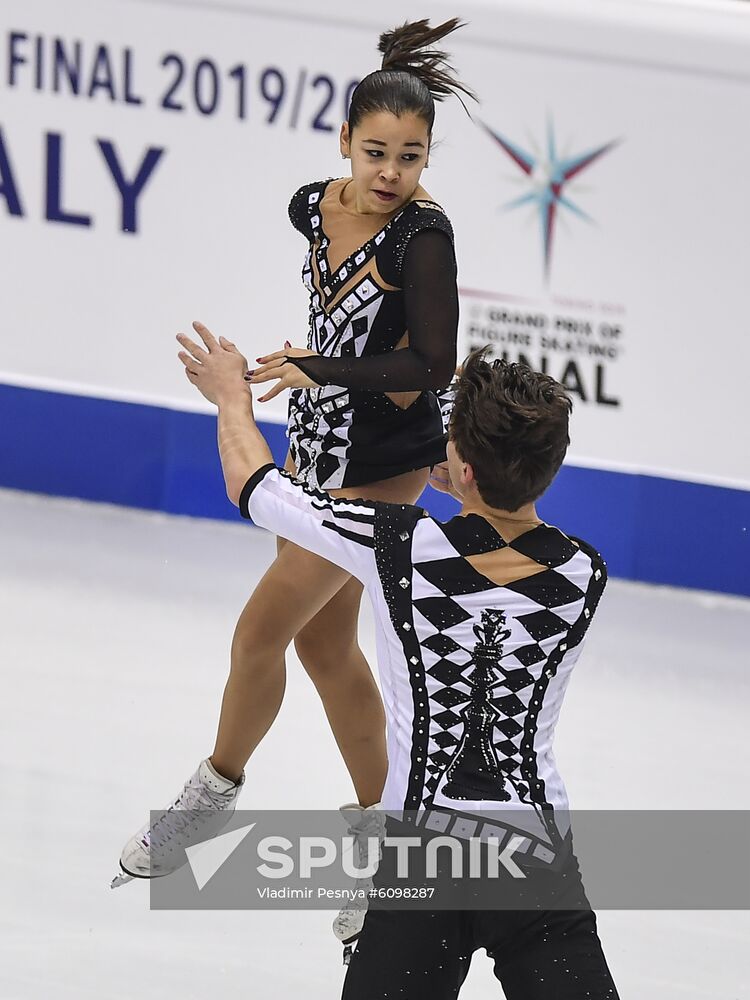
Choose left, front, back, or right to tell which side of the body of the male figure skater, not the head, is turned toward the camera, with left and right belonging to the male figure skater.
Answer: back

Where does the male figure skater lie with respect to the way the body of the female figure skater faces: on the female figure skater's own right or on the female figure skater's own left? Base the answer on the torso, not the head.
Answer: on the female figure skater's own left

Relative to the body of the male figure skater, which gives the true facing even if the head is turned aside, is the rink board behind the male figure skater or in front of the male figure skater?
in front

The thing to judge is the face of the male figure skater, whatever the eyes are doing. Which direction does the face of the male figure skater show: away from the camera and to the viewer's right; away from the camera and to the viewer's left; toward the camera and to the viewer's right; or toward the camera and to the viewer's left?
away from the camera and to the viewer's left

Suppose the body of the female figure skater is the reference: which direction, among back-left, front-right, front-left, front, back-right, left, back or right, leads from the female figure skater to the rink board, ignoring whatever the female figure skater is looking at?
back-right

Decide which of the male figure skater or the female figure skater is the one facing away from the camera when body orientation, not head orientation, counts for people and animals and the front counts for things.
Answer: the male figure skater

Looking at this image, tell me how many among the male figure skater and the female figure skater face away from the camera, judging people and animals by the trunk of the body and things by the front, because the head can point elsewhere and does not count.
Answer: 1

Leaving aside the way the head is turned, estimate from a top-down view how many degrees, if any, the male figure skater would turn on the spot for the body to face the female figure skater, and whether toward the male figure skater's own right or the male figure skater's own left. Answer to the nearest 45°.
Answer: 0° — they already face them

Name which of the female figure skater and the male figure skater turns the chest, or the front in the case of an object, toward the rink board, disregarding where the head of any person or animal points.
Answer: the male figure skater

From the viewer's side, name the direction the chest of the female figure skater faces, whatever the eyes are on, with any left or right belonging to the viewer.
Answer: facing the viewer and to the left of the viewer

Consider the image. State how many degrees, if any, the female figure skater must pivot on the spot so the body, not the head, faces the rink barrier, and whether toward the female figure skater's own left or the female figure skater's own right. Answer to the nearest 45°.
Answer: approximately 135° to the female figure skater's own right

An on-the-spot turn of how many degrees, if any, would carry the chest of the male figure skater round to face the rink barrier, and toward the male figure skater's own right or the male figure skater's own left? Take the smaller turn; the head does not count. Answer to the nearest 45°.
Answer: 0° — they already face it
